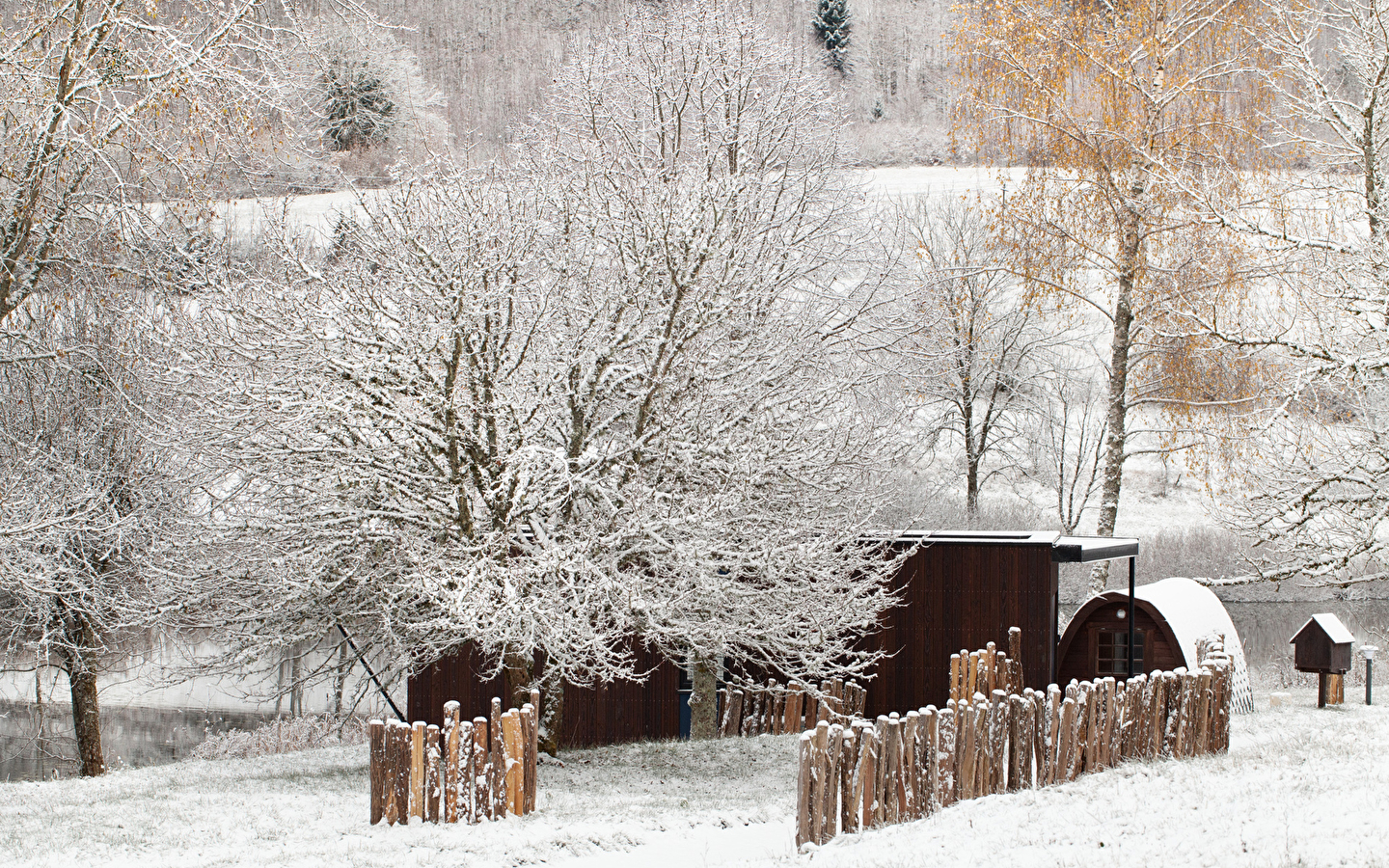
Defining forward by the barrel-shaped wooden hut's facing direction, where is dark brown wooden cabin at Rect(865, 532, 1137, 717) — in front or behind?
in front

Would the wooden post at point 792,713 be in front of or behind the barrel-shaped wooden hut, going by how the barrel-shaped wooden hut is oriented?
in front

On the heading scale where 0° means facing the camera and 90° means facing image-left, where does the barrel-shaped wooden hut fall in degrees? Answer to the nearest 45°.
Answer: approximately 45°

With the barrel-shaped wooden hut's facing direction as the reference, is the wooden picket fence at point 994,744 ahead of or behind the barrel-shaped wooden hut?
ahead

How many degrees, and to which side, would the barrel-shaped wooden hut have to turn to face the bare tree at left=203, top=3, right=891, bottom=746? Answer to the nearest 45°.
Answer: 0° — it already faces it

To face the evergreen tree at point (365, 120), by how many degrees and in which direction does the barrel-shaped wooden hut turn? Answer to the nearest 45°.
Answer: approximately 90° to its right
